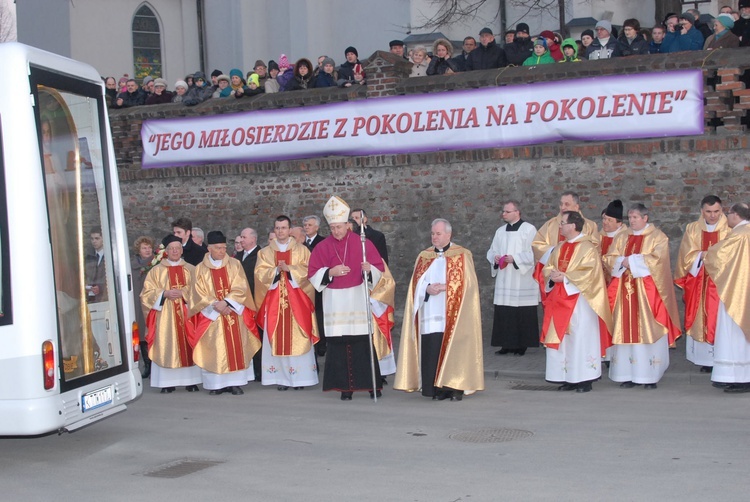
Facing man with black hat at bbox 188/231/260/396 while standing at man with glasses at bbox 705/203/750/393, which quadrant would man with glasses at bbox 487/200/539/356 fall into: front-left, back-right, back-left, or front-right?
front-right

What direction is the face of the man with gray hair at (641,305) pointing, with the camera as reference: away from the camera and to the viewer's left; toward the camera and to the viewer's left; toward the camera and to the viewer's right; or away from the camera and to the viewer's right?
toward the camera and to the viewer's left

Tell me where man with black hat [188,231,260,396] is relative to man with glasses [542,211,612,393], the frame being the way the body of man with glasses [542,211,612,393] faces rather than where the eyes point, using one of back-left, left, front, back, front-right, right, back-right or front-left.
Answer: front-right

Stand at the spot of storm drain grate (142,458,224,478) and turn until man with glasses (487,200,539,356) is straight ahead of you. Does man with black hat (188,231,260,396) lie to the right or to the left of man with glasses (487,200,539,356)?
left

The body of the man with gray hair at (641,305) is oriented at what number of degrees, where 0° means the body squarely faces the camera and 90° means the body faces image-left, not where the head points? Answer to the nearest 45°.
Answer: approximately 45°

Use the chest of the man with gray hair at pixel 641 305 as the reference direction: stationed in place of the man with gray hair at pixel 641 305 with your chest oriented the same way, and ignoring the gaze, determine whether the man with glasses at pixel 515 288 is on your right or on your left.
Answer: on your right

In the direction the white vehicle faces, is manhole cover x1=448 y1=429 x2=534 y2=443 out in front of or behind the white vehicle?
behind

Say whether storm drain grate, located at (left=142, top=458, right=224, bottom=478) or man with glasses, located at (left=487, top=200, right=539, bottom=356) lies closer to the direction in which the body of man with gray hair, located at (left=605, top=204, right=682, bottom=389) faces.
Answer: the storm drain grate

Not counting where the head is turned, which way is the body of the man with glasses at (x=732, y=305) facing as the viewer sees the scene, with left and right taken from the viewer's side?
facing to the left of the viewer

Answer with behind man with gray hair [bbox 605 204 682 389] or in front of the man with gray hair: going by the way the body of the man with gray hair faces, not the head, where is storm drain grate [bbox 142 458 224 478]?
in front

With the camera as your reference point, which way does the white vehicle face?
facing away from the viewer and to the left of the viewer

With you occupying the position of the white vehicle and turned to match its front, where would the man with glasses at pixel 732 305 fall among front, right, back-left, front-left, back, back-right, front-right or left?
back-right

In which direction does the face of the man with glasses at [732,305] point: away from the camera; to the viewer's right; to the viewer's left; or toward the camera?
to the viewer's left

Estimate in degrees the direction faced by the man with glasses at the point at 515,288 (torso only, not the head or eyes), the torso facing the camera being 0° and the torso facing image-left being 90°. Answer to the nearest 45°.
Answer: approximately 45°

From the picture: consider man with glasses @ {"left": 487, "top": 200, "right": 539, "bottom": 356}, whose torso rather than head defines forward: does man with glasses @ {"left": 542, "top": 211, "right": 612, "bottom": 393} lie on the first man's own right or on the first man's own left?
on the first man's own left

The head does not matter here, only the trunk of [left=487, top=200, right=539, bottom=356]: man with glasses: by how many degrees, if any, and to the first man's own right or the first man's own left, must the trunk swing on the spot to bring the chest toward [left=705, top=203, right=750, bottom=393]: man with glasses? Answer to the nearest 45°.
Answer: approximately 90° to the first man's own left
